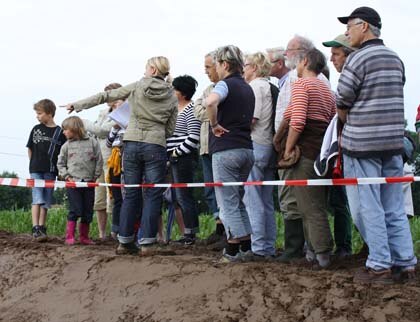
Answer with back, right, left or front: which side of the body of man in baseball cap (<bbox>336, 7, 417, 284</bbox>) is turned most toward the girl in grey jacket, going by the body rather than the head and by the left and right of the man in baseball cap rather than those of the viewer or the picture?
front

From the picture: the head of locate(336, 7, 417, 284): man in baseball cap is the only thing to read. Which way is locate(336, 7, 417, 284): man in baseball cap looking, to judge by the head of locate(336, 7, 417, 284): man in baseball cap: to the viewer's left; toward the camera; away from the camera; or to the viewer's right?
to the viewer's left

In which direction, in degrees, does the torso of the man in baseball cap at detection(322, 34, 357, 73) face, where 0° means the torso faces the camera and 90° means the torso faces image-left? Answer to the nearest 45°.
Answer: approximately 90°

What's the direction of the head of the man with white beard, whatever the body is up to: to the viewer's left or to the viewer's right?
to the viewer's left

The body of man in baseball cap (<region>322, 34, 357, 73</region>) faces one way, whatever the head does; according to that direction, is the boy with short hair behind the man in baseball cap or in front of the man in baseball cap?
in front

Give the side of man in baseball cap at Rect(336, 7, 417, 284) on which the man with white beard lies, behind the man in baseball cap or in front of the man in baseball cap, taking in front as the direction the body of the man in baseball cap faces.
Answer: in front
